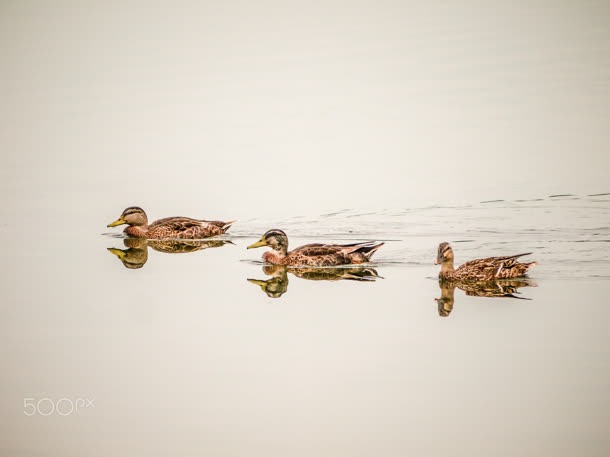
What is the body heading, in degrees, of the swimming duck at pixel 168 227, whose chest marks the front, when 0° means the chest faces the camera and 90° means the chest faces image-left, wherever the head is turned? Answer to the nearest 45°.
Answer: approximately 90°

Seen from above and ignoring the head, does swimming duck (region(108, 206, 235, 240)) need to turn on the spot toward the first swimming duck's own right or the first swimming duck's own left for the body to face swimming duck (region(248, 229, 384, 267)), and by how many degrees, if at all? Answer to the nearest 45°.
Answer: approximately 135° to the first swimming duck's own left

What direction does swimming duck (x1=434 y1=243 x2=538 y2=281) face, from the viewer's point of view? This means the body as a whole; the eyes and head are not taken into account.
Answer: to the viewer's left

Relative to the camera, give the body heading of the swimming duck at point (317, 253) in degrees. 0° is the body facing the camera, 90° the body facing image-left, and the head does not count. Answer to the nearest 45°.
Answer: approximately 90°

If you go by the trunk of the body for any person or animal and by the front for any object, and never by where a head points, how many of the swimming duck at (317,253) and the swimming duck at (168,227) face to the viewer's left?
2
